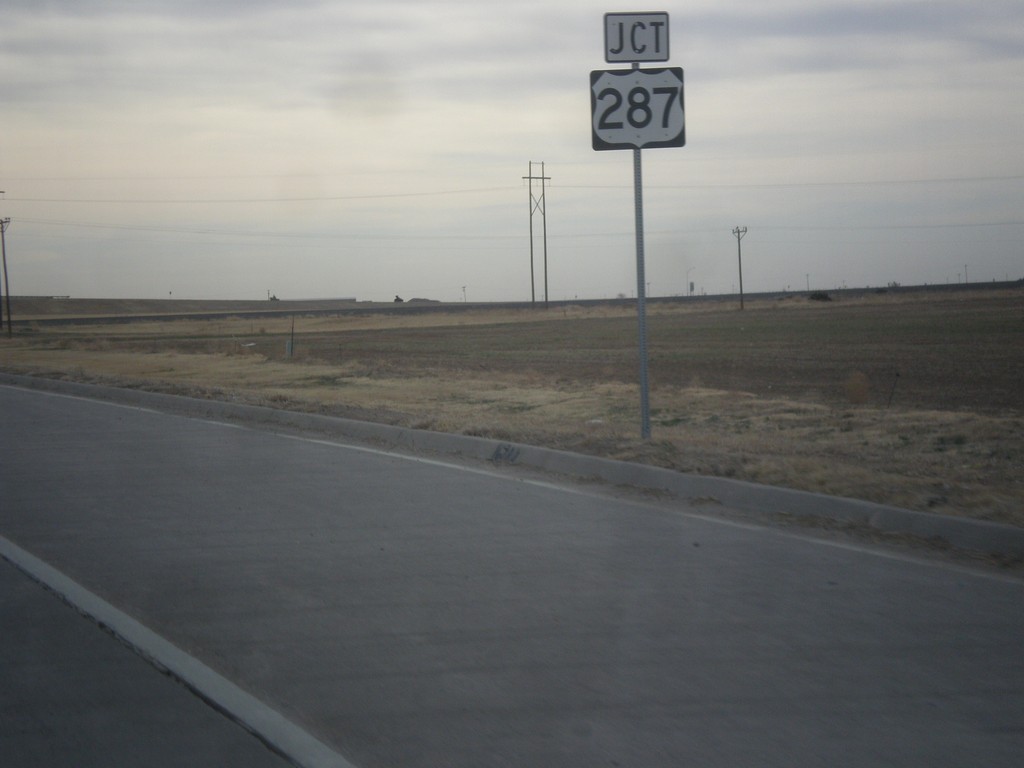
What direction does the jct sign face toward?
toward the camera
